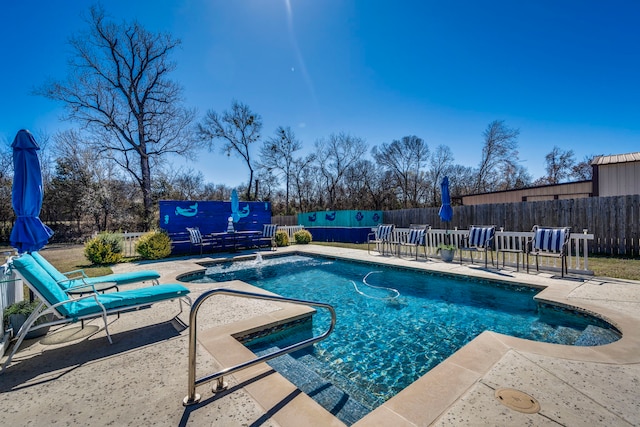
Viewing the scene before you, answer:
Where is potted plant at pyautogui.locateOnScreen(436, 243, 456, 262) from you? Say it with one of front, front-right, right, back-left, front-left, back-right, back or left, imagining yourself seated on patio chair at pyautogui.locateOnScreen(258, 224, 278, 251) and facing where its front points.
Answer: left

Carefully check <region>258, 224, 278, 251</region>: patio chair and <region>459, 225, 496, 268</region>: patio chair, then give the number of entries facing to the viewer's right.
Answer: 0

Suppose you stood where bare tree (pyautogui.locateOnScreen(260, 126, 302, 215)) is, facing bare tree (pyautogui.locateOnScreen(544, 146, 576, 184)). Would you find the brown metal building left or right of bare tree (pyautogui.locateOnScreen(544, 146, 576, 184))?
right

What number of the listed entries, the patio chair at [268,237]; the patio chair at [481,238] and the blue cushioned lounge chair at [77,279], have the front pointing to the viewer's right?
1

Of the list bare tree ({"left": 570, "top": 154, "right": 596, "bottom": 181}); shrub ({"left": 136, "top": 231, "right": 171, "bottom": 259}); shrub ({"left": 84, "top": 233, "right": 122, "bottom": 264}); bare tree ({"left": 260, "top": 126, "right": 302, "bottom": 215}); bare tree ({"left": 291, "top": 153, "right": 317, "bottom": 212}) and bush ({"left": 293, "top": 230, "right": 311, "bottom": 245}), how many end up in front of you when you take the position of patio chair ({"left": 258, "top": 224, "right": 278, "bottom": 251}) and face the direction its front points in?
2

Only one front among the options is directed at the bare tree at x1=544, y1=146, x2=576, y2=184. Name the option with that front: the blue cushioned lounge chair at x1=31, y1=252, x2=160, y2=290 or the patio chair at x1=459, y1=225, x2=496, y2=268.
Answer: the blue cushioned lounge chair

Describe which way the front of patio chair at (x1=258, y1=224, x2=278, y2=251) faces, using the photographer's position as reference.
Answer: facing the viewer and to the left of the viewer

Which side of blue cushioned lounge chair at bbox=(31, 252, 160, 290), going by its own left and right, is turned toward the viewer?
right

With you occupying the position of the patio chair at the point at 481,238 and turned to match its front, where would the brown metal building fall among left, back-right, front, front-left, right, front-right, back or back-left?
back

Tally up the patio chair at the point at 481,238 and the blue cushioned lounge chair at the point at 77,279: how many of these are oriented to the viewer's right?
1

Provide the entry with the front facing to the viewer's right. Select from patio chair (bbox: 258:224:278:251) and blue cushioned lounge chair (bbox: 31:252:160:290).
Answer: the blue cushioned lounge chair

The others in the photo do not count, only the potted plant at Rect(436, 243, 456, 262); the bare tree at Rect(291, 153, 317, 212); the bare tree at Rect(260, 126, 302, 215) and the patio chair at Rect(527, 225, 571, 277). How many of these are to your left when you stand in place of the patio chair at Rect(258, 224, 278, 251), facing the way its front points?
2

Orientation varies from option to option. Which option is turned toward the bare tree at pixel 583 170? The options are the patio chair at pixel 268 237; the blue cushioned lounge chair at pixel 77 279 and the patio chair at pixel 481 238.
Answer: the blue cushioned lounge chair
